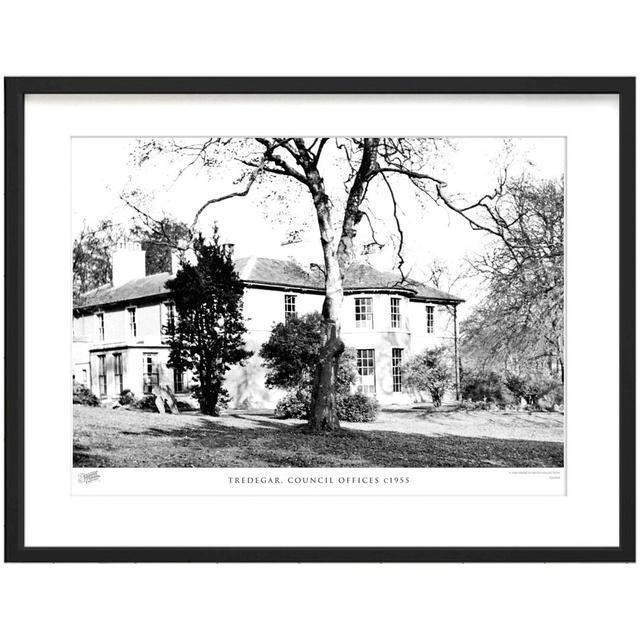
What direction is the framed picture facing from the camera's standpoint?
toward the camera
